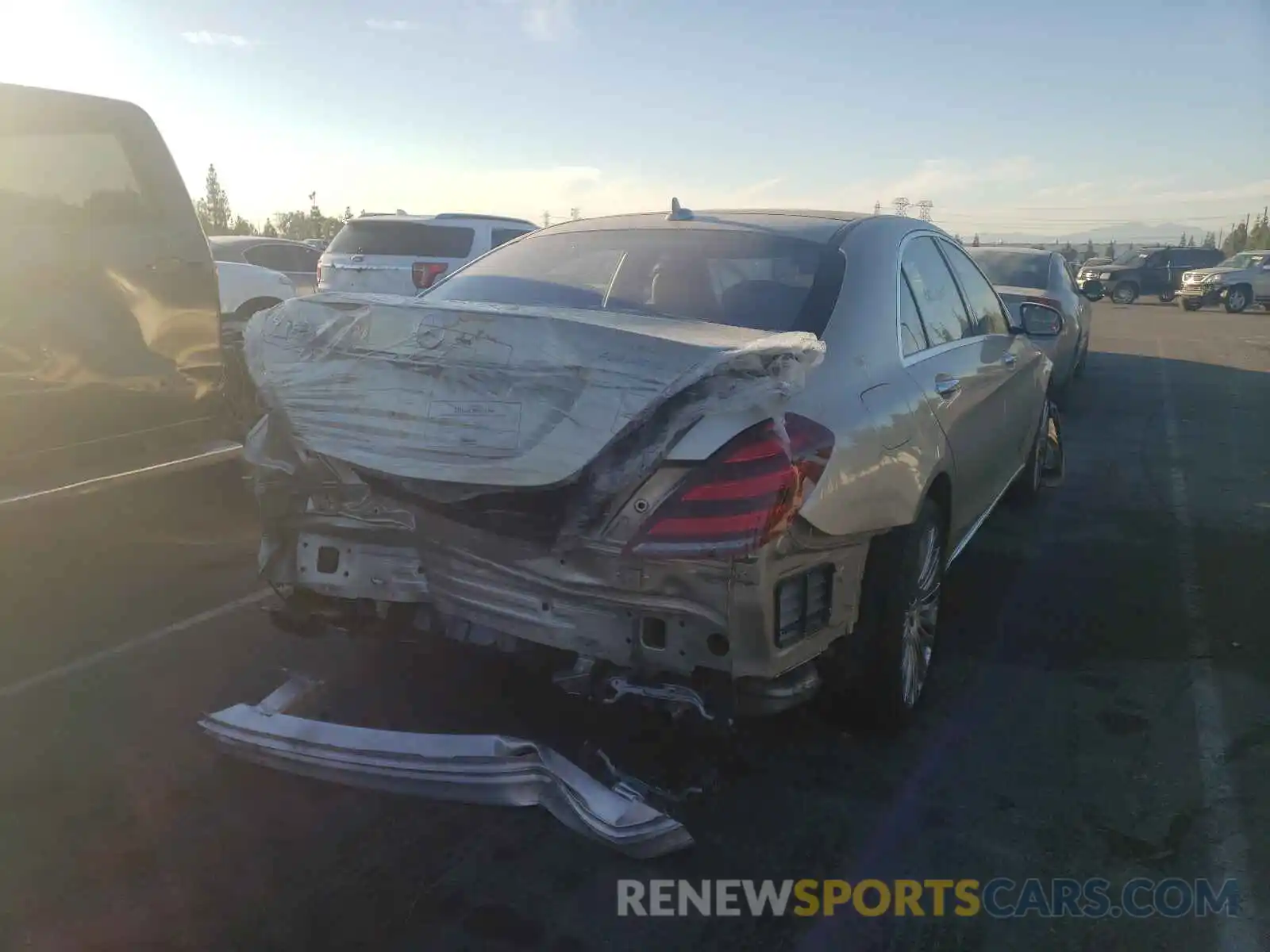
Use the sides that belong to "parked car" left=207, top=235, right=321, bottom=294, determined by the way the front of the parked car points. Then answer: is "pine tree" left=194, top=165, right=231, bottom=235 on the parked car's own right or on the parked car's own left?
on the parked car's own left

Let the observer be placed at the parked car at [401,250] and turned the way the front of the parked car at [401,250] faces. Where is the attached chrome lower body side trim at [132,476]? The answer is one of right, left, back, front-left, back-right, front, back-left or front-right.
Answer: back-right

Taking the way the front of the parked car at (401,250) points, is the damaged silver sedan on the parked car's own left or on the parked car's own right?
on the parked car's own right

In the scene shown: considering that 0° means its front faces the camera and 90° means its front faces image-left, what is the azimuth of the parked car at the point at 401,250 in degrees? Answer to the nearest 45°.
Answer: approximately 225°

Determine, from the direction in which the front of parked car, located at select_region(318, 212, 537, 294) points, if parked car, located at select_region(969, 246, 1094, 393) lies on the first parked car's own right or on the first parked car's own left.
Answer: on the first parked car's own right

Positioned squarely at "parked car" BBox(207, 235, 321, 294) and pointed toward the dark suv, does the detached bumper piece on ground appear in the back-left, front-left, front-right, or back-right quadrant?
back-right

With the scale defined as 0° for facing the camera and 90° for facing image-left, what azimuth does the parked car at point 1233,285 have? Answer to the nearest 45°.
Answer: approximately 45°

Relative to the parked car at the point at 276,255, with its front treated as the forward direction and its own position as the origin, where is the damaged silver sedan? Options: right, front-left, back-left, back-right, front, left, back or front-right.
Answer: back-right
